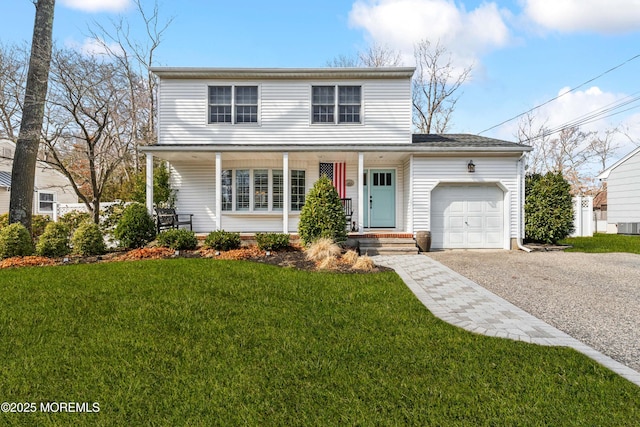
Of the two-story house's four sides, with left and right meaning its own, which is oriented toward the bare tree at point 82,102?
right

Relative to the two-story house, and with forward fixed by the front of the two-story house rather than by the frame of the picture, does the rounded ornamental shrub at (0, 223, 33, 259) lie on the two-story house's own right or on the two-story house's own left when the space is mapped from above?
on the two-story house's own right

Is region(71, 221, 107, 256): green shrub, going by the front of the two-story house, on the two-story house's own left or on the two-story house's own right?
on the two-story house's own right

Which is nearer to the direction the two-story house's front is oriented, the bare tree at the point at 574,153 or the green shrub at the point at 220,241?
the green shrub

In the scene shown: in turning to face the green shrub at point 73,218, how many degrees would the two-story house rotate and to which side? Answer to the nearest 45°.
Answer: approximately 90° to its right

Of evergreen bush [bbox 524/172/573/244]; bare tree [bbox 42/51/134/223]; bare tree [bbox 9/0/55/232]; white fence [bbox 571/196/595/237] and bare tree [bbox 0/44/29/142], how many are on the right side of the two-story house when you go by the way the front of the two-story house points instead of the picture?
3

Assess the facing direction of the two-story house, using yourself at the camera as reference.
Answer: facing the viewer

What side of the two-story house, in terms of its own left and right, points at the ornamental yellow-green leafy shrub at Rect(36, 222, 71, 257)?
right

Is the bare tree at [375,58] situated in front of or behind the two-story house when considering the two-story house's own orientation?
behind

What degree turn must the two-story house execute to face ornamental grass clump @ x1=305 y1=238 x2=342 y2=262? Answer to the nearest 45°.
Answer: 0° — it already faces it

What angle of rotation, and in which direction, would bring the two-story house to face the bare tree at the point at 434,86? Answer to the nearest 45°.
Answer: approximately 135° to its left
